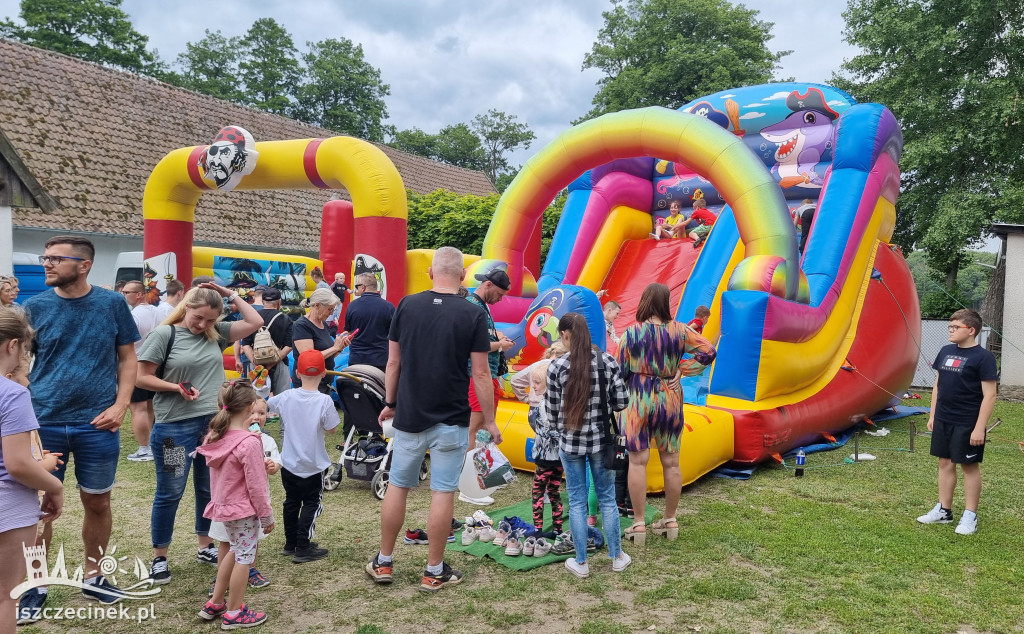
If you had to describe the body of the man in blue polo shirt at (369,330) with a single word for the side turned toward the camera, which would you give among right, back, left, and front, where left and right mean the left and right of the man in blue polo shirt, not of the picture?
back

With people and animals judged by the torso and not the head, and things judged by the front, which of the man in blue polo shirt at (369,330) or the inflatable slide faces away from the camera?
the man in blue polo shirt

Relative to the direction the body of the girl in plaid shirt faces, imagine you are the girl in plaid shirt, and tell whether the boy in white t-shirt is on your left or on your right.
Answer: on your left

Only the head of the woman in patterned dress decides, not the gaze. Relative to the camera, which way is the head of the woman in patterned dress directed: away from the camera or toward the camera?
away from the camera

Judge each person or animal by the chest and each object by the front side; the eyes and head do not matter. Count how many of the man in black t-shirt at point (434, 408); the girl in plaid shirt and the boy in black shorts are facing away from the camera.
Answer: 2

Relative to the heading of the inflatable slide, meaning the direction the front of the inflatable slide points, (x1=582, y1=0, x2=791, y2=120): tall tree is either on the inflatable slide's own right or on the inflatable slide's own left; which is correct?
on the inflatable slide's own right

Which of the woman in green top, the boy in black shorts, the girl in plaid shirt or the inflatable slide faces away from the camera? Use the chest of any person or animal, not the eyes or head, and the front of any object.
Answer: the girl in plaid shirt

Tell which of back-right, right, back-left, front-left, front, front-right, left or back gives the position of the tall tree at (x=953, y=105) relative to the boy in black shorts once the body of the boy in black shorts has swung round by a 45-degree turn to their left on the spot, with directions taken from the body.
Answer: back

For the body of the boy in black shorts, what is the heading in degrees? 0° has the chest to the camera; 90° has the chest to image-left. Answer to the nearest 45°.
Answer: approximately 45°

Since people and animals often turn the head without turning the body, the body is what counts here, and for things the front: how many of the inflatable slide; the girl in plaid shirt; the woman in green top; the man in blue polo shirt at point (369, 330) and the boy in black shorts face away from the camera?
2

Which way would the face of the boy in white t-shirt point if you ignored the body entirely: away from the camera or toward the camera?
away from the camera

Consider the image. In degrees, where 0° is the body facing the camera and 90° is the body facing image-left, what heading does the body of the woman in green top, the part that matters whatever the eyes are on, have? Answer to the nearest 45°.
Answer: approximately 315°

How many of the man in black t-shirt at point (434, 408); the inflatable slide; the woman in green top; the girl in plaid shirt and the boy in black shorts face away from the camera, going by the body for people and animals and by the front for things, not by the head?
2

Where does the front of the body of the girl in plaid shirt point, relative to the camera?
away from the camera

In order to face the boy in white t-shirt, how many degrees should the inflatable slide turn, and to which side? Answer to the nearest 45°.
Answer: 0° — it already faces them

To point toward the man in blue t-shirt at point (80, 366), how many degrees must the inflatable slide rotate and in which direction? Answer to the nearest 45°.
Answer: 0° — it already faces them

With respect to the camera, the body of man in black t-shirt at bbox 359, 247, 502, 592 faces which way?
away from the camera

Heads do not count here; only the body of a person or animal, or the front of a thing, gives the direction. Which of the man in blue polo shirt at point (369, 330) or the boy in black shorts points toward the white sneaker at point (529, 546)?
the boy in black shorts

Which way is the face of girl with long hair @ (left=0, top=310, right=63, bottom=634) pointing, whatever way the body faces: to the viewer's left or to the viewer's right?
to the viewer's right
